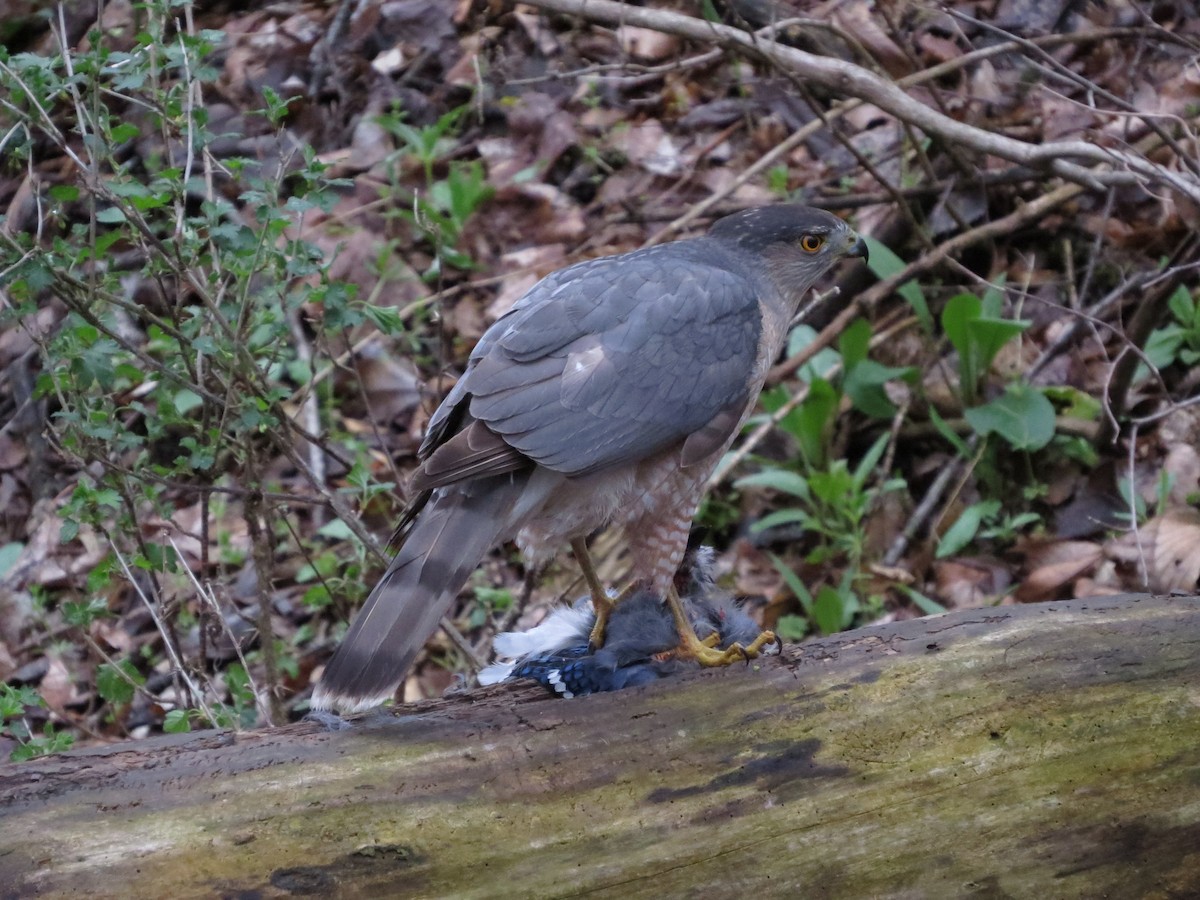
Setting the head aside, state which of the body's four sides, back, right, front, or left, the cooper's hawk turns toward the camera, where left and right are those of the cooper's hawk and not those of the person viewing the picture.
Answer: right

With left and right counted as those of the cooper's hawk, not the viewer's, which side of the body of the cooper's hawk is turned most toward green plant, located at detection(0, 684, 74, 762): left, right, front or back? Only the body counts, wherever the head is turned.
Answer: back

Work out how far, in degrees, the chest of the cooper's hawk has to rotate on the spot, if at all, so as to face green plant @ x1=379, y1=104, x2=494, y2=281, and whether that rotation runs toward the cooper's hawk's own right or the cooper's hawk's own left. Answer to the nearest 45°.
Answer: approximately 90° to the cooper's hawk's own left

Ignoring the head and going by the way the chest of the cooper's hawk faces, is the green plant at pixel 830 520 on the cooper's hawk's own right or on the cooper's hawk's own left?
on the cooper's hawk's own left
